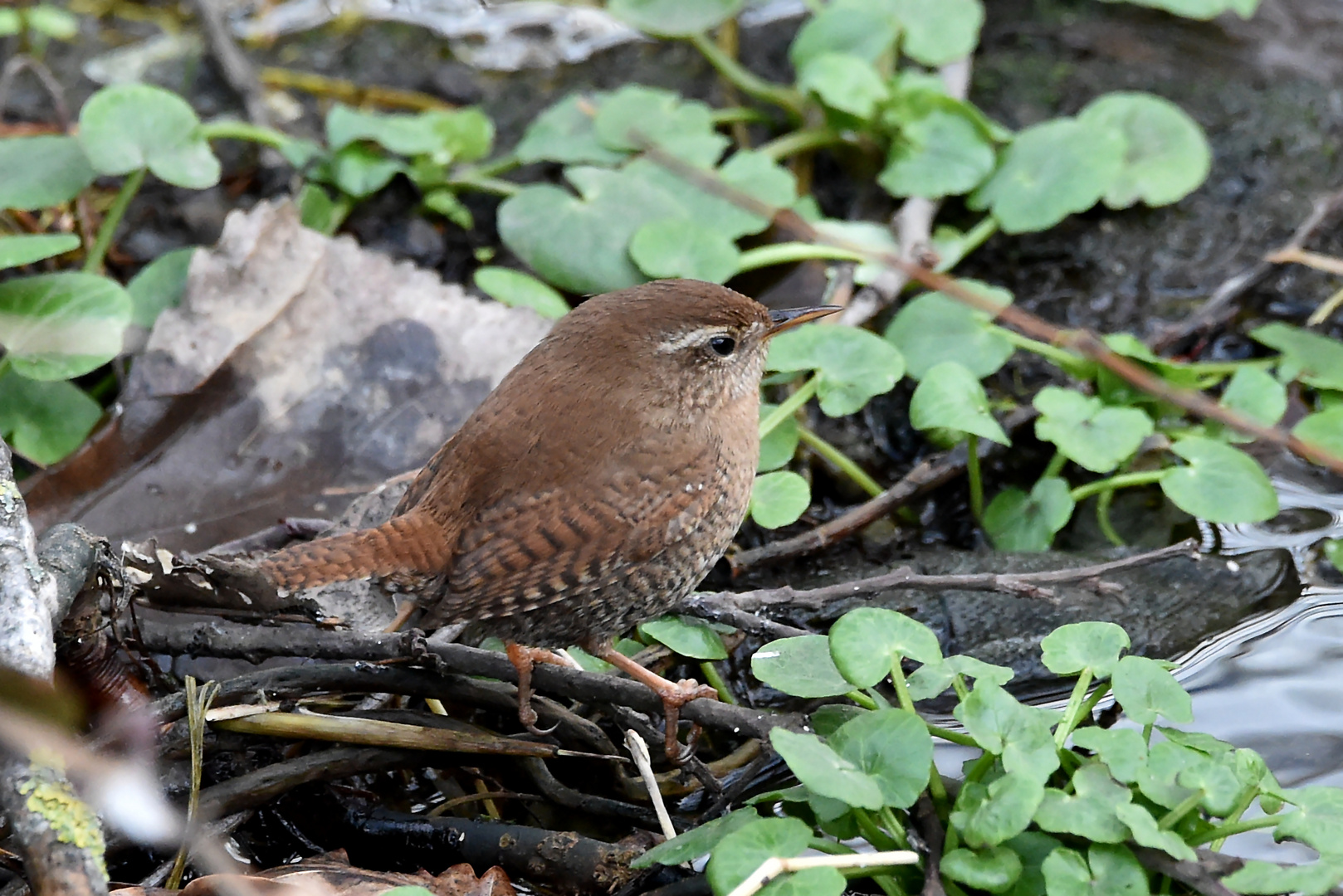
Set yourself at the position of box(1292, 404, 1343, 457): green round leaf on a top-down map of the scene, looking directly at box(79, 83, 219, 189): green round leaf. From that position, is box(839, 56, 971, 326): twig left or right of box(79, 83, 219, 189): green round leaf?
right

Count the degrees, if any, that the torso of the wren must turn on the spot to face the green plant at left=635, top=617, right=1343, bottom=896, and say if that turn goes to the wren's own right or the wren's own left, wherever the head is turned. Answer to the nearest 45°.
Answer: approximately 45° to the wren's own right

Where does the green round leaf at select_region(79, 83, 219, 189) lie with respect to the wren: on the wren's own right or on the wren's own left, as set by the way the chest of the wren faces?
on the wren's own left

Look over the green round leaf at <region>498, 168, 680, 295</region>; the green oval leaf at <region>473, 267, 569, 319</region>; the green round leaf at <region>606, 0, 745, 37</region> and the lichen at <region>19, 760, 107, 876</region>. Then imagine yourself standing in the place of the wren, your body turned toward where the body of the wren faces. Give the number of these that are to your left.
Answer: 3

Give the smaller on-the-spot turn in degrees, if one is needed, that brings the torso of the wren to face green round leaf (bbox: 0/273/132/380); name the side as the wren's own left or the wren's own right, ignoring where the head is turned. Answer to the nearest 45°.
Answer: approximately 135° to the wren's own left

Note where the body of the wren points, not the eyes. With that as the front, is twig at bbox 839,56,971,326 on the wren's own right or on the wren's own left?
on the wren's own left

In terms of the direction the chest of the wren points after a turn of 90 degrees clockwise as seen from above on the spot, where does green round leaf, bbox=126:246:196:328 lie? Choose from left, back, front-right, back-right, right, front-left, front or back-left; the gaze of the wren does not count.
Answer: back-right

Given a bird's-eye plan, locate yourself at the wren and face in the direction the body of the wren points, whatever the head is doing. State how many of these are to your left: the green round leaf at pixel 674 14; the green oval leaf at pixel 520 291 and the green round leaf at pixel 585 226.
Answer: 3

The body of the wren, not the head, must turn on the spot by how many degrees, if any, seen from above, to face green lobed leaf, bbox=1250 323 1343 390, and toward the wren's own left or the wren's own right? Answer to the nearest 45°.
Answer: approximately 45° to the wren's own left

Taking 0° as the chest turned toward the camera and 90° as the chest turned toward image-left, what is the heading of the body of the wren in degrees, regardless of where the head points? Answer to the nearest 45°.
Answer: approximately 270°

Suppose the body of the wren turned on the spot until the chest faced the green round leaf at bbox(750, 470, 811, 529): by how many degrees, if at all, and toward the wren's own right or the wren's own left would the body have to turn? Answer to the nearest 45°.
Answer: approximately 45° to the wren's own left
